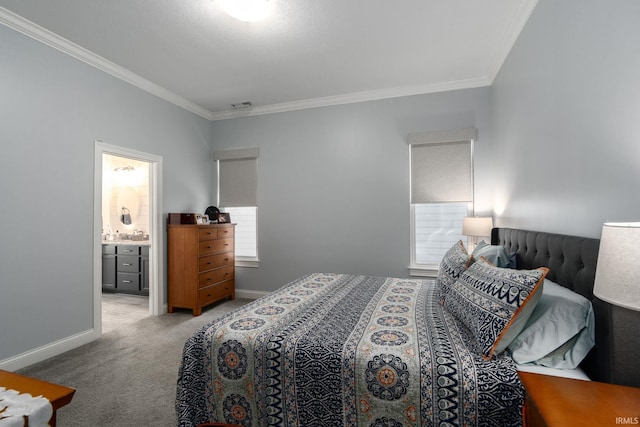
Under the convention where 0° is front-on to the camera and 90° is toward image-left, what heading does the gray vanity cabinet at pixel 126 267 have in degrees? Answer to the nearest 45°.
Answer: approximately 45°

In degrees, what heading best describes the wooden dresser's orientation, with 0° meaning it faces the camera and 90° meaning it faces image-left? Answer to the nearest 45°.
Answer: approximately 315°

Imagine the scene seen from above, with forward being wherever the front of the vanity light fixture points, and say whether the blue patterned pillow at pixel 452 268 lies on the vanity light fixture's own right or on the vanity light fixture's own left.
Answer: on the vanity light fixture's own left

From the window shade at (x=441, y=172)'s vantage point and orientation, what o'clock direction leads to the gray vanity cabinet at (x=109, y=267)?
The gray vanity cabinet is roughly at 3 o'clock from the window shade.

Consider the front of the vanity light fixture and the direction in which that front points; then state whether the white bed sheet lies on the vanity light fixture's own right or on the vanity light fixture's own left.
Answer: on the vanity light fixture's own left

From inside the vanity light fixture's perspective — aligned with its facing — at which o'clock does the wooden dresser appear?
The wooden dresser is roughly at 10 o'clock from the vanity light fixture.

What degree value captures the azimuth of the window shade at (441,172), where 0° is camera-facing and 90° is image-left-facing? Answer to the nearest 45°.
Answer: approximately 0°

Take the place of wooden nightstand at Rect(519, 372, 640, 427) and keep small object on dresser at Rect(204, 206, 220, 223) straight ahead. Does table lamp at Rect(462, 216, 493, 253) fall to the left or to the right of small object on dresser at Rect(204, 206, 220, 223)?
right

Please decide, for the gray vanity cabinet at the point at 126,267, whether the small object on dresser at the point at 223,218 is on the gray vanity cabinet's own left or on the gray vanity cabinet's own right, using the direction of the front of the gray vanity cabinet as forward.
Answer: on the gray vanity cabinet's own left
